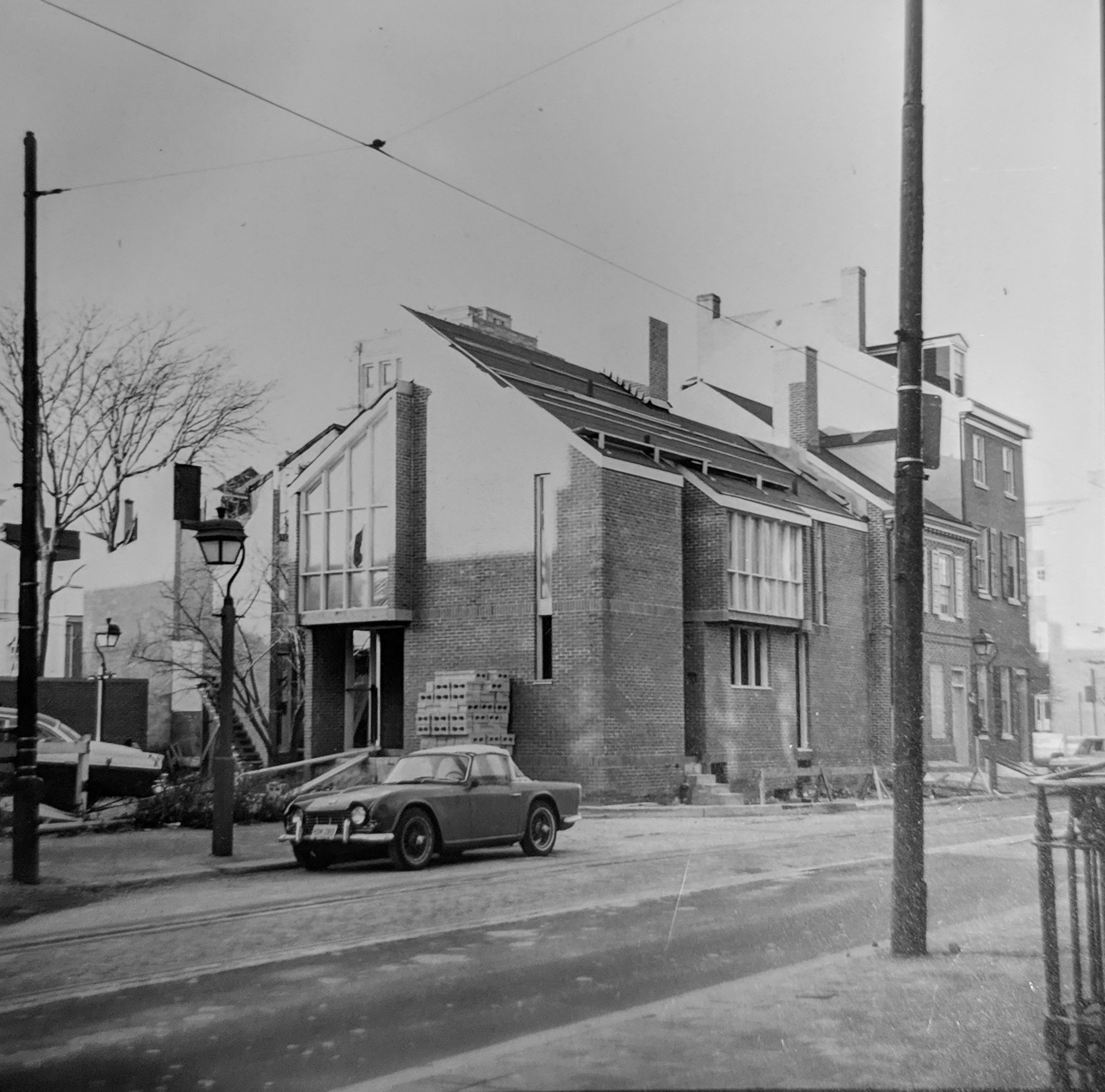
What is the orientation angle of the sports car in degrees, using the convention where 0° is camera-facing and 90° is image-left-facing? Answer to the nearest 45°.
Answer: approximately 45°

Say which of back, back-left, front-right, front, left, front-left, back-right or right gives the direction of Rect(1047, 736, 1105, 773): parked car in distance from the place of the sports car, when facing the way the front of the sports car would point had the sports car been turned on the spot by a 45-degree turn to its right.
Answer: back

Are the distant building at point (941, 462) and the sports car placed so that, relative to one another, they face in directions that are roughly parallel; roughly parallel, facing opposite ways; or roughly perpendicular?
roughly perpendicular

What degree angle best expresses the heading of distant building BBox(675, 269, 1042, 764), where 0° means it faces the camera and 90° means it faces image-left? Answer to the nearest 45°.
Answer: approximately 315°

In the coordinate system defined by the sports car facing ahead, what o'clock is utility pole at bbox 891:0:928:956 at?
The utility pole is roughly at 8 o'clock from the sports car.

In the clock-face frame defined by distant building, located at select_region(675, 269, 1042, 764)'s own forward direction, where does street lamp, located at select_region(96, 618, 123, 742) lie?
The street lamp is roughly at 4 o'clock from the distant building.

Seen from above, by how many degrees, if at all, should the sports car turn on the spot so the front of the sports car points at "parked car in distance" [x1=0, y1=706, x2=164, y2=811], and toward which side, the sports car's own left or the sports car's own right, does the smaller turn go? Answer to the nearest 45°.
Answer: approximately 90° to the sports car's own right
